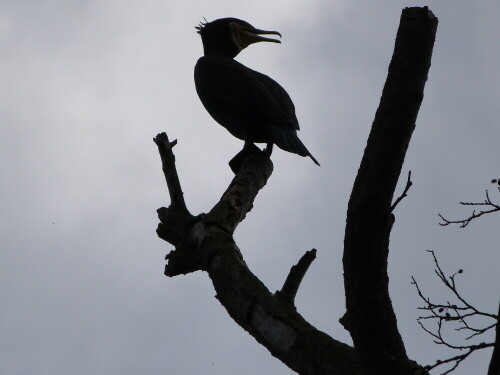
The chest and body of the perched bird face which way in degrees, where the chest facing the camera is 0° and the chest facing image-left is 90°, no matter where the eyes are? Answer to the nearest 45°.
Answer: approximately 90°
